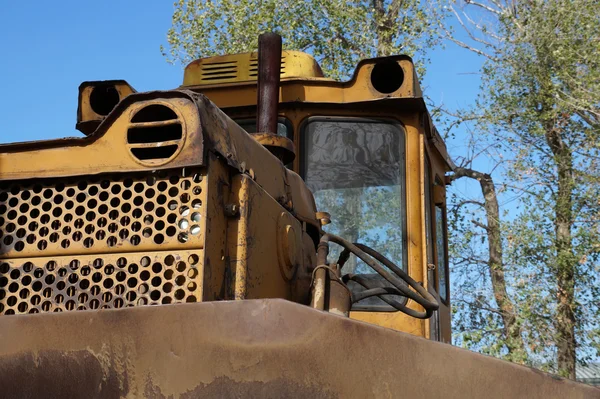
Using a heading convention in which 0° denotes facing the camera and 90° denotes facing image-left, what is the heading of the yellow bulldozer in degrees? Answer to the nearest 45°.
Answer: approximately 45°
